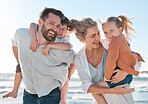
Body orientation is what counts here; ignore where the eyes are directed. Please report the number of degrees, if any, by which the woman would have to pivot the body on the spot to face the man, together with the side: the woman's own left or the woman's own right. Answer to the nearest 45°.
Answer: approximately 135° to the woman's own right

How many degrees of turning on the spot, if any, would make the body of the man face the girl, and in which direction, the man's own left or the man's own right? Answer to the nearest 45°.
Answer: approximately 90° to the man's own left

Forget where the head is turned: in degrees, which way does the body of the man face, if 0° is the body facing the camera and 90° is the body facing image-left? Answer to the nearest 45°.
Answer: approximately 0°

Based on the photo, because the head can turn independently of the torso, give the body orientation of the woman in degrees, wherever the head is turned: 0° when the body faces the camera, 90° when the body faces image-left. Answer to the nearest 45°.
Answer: approximately 315°
